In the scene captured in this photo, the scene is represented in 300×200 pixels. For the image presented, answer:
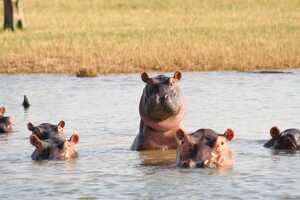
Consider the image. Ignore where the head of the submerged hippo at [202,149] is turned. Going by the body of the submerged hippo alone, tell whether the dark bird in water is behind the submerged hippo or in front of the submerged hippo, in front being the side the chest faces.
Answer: behind

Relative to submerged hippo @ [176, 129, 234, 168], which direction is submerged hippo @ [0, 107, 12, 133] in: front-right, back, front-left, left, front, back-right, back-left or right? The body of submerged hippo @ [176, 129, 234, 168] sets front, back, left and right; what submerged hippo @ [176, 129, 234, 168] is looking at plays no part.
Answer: back-right

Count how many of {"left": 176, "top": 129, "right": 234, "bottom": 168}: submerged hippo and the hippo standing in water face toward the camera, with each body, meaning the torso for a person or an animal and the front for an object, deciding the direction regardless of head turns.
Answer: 2

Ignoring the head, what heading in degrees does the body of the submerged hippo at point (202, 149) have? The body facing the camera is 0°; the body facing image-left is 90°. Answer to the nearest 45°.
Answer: approximately 0°

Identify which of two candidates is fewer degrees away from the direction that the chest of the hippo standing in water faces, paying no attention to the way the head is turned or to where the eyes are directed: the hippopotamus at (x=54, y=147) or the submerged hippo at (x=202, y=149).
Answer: the submerged hippo

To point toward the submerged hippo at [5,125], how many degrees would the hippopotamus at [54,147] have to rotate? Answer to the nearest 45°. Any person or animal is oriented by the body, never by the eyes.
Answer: approximately 180°
